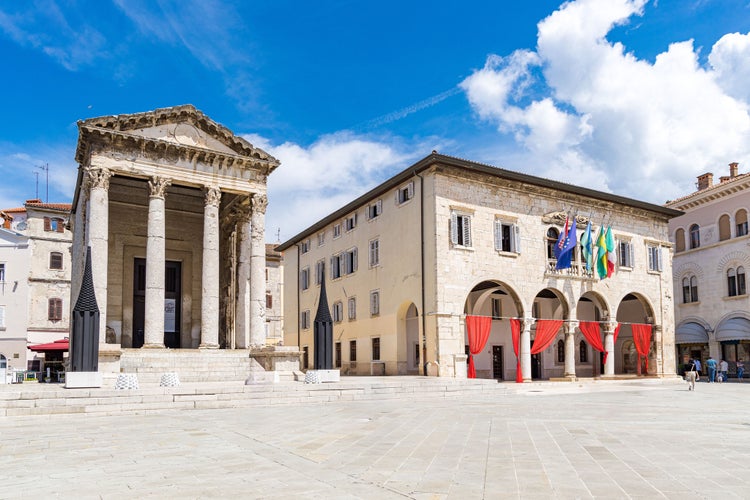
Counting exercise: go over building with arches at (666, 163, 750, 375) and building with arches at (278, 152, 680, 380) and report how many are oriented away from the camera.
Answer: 0

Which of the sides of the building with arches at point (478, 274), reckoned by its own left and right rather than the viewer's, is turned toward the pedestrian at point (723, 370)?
left

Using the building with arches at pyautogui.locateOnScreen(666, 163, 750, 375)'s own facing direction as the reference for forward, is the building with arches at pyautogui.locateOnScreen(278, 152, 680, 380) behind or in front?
in front

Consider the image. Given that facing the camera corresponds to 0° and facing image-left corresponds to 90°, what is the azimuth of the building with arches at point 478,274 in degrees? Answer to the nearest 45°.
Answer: approximately 315°

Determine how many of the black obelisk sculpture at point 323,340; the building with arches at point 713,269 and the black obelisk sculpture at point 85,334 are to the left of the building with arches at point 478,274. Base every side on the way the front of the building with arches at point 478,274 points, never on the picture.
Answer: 1

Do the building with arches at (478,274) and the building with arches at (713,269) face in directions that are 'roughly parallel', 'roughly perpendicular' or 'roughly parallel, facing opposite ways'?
roughly perpendicular

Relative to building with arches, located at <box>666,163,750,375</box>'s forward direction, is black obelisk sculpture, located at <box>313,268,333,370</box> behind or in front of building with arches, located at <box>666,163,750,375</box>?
in front

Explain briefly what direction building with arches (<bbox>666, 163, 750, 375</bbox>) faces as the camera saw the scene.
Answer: facing the viewer and to the left of the viewer
